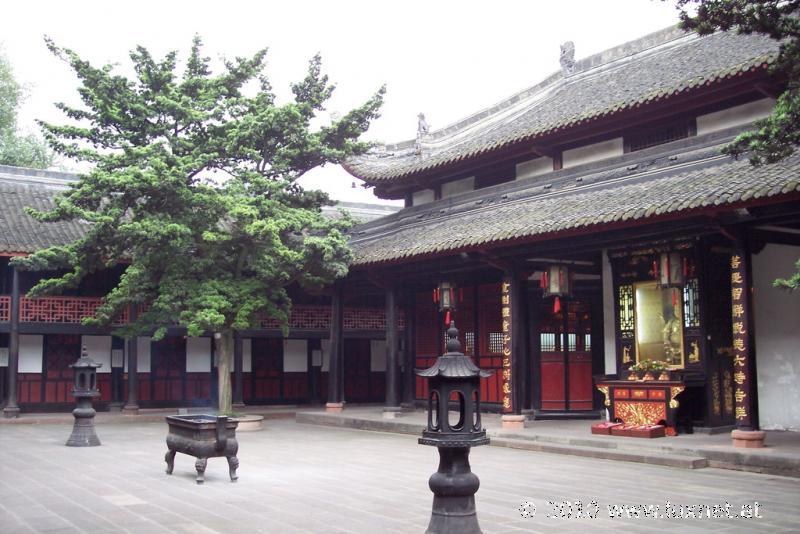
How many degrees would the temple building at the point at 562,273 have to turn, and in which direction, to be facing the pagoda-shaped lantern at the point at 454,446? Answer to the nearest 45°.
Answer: approximately 45° to its left

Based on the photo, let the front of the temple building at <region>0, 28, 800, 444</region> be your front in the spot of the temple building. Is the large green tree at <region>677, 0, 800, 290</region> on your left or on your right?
on your left

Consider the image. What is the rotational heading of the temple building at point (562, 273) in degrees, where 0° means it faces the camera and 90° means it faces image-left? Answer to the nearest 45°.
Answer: approximately 45°
